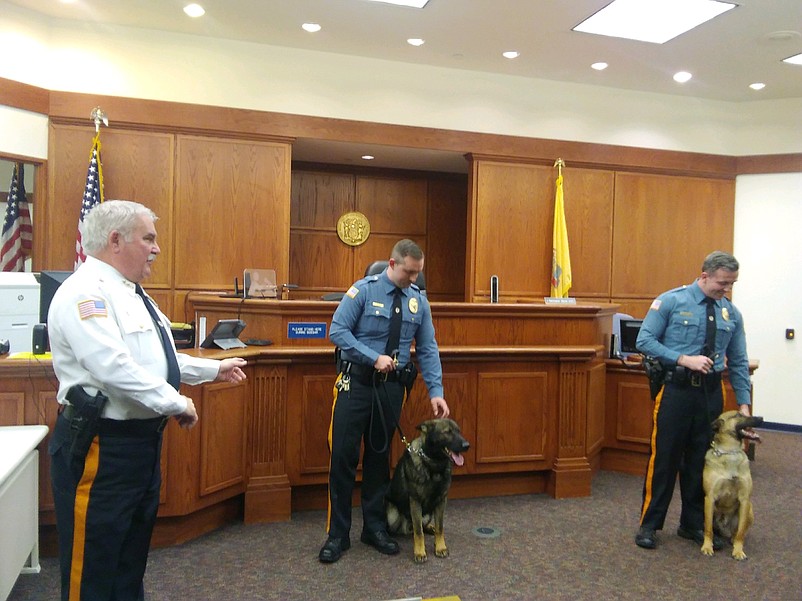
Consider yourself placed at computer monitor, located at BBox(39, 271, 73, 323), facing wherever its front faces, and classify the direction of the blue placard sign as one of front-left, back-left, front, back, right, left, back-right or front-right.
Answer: right

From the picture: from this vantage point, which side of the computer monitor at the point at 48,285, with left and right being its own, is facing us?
back

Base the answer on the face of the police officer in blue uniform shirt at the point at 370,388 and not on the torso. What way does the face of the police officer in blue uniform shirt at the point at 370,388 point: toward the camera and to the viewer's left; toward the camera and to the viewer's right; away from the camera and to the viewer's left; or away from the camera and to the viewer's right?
toward the camera and to the viewer's right

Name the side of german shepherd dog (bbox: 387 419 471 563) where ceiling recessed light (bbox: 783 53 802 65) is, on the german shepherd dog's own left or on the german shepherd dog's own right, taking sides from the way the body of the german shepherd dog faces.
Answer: on the german shepherd dog's own left

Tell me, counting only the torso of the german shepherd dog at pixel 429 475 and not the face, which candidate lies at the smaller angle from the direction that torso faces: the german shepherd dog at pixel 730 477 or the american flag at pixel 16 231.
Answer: the german shepherd dog

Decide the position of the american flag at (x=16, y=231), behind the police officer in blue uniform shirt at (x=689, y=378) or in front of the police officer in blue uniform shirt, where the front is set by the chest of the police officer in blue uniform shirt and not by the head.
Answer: behind

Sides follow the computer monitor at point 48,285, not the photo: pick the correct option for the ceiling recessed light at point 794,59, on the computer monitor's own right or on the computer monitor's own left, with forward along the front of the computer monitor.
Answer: on the computer monitor's own right

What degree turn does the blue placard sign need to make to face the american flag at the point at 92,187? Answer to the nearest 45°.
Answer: approximately 135° to its right

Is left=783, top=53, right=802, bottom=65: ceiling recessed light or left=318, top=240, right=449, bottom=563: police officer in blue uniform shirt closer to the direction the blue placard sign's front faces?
the police officer in blue uniform shirt

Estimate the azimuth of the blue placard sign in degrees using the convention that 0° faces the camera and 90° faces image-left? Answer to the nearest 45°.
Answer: approximately 0°
